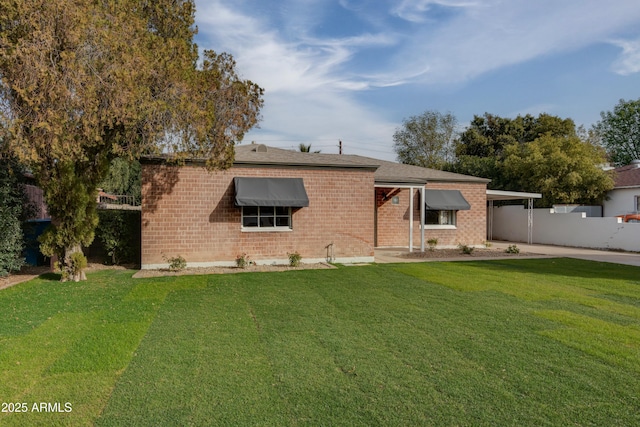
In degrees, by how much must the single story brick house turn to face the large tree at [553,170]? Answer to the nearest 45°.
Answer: approximately 135° to its left

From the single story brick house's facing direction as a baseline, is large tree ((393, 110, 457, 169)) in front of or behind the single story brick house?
behind

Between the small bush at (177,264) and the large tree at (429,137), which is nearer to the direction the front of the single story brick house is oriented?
the small bush

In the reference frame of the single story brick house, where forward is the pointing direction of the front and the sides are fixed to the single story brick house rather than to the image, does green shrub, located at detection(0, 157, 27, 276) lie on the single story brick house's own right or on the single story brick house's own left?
on the single story brick house's own right

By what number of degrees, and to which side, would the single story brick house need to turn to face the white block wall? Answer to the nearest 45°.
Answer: approximately 135° to its left

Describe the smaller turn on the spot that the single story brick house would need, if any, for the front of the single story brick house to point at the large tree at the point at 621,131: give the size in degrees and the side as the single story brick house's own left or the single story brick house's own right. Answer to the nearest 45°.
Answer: approximately 135° to the single story brick house's own left

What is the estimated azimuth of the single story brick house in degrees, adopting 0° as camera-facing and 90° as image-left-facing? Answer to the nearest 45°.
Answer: approximately 0°

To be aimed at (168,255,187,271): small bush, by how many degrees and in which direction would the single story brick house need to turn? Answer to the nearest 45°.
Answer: approximately 45° to its right

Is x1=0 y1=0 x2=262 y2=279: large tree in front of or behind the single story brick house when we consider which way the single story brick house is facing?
in front

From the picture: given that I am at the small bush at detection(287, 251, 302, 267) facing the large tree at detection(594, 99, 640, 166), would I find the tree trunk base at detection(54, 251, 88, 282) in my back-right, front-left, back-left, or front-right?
back-left

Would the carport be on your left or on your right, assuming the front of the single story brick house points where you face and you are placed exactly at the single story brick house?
on your left
